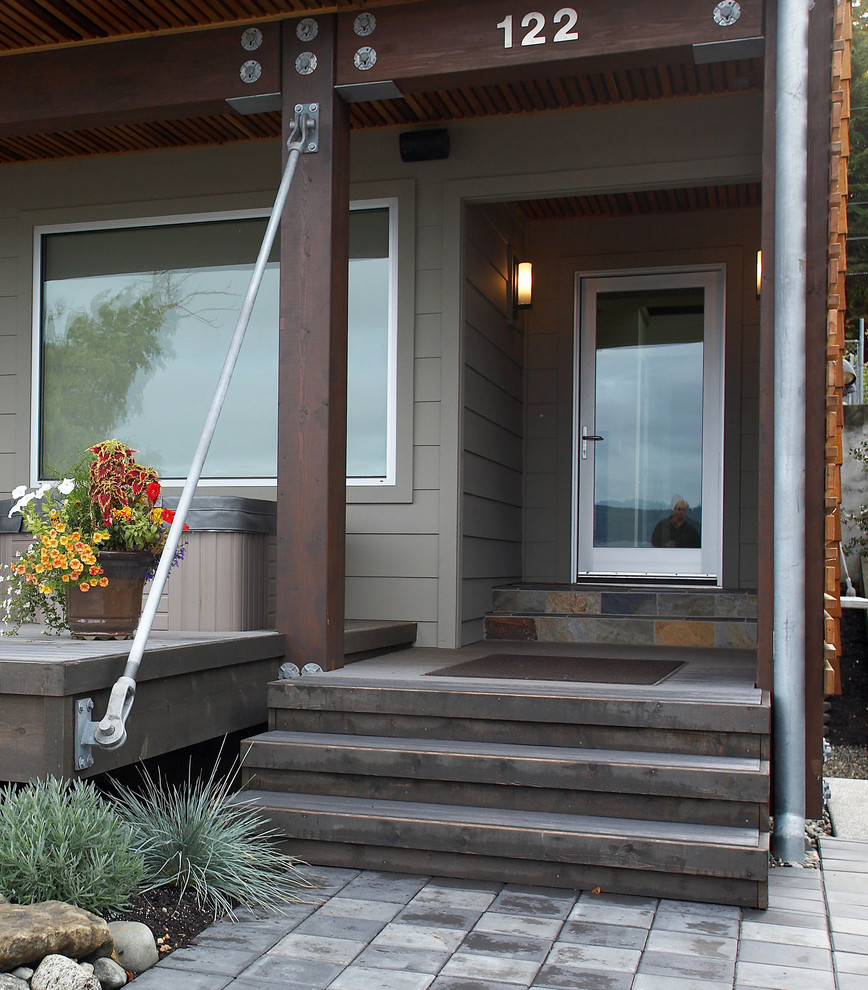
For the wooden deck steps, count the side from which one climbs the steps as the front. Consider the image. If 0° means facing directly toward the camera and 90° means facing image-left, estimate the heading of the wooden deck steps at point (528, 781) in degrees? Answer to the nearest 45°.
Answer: approximately 0°

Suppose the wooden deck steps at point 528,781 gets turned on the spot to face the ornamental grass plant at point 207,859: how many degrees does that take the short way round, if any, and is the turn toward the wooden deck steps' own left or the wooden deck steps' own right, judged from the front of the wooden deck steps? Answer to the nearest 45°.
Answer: approximately 45° to the wooden deck steps' own right

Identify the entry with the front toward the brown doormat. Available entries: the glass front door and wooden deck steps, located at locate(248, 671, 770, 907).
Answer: the glass front door

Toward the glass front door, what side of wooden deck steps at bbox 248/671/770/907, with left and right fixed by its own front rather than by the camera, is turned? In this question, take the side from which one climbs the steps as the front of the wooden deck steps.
back

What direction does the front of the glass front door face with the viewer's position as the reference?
facing the viewer

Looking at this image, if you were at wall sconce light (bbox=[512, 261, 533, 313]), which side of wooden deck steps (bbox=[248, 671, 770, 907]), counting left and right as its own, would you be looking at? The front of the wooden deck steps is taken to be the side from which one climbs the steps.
back

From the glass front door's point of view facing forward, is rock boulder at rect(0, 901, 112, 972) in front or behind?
in front

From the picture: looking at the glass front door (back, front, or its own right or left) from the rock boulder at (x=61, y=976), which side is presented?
front

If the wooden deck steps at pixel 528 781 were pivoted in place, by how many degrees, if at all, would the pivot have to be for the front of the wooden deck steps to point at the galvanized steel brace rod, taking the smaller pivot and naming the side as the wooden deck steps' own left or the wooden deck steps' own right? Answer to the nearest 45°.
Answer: approximately 90° to the wooden deck steps' own right

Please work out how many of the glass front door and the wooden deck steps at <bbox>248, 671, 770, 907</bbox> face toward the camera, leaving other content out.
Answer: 2
